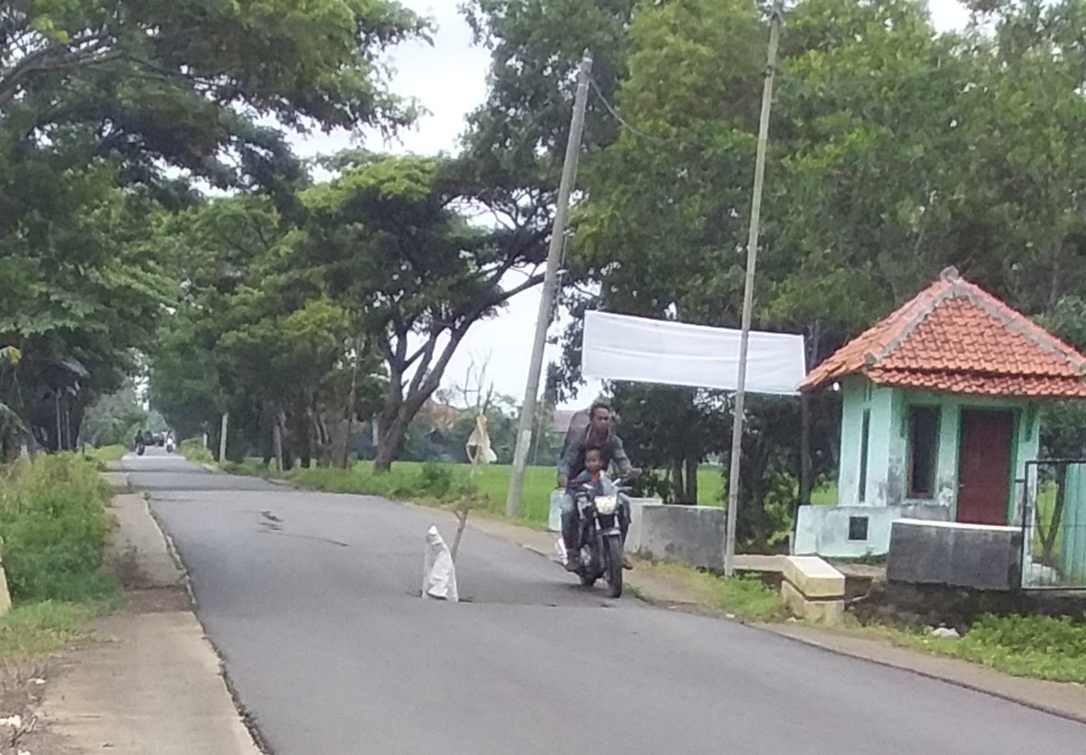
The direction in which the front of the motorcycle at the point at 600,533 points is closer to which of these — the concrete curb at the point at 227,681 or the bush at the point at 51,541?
the concrete curb

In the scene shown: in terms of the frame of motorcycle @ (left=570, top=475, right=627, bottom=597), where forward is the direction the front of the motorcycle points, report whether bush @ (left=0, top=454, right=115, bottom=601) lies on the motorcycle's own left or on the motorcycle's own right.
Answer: on the motorcycle's own right

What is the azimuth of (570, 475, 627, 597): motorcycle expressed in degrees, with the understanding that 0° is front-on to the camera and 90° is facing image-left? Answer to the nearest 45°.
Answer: approximately 0°

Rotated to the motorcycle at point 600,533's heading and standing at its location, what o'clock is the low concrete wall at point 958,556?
The low concrete wall is roughly at 8 o'clock from the motorcycle.

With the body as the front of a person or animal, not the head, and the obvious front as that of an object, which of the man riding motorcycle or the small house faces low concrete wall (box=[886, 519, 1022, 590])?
the small house

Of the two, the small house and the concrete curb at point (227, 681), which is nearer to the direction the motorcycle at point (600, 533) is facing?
the concrete curb

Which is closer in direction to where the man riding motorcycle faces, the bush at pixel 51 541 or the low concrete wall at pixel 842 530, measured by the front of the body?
the bush

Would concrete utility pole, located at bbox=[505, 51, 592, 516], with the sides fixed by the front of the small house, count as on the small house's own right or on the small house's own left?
on the small house's own right

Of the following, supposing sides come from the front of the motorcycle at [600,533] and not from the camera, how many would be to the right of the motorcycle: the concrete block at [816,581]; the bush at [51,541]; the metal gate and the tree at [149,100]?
2

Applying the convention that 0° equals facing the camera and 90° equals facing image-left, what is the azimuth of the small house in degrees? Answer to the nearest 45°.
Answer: approximately 0°
